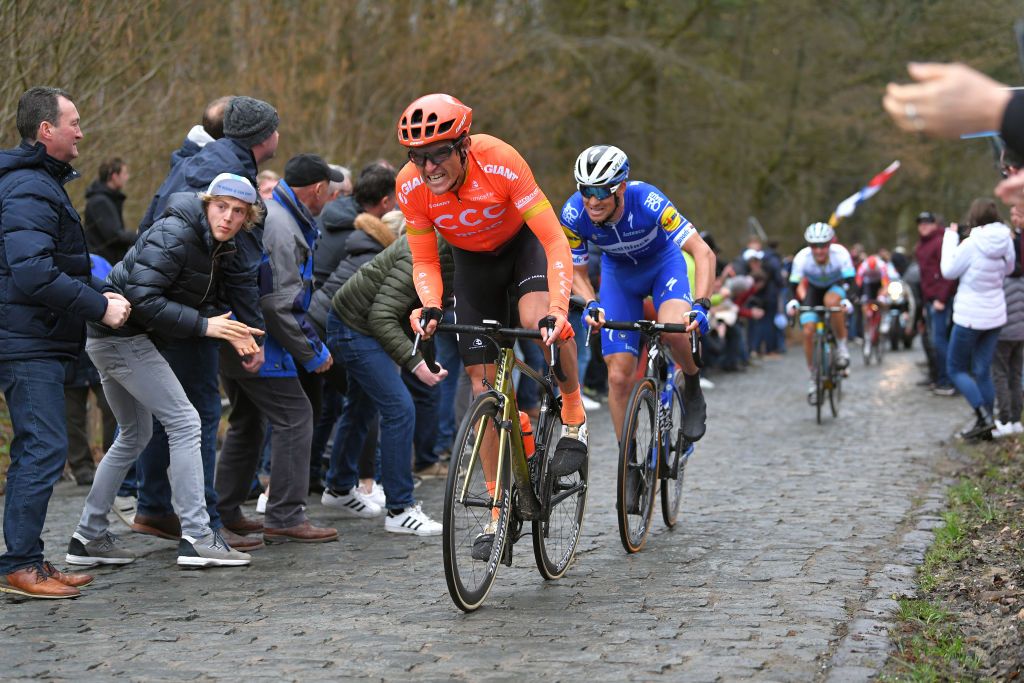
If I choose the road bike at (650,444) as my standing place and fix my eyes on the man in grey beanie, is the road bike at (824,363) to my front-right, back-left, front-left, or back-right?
back-right

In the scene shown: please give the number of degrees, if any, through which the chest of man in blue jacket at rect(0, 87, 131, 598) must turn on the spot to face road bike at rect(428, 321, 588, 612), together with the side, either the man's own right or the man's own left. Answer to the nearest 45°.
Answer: approximately 45° to the man's own right

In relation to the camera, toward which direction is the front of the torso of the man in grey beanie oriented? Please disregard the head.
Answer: to the viewer's right

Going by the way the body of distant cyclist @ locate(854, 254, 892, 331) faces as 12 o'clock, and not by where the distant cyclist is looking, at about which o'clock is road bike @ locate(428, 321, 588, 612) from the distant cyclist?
The road bike is roughly at 12 o'clock from the distant cyclist.

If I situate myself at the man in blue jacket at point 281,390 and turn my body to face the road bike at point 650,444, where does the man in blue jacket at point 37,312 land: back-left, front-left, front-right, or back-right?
back-right

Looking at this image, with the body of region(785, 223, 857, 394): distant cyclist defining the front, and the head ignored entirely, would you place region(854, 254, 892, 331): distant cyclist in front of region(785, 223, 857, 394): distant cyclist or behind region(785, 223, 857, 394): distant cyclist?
behind

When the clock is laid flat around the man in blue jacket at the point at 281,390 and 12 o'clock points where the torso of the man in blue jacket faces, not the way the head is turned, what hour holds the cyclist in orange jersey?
The cyclist in orange jersey is roughly at 2 o'clock from the man in blue jacket.

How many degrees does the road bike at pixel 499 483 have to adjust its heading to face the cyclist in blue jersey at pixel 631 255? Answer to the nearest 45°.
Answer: approximately 180°

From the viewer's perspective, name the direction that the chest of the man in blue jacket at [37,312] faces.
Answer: to the viewer's right

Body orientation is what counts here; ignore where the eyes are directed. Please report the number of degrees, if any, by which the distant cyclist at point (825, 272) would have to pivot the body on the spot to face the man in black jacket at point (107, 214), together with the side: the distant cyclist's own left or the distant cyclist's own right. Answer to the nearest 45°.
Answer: approximately 45° to the distant cyclist's own right

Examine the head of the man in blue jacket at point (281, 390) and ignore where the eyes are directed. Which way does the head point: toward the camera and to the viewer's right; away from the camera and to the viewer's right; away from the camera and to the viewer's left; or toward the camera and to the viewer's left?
away from the camera and to the viewer's right
